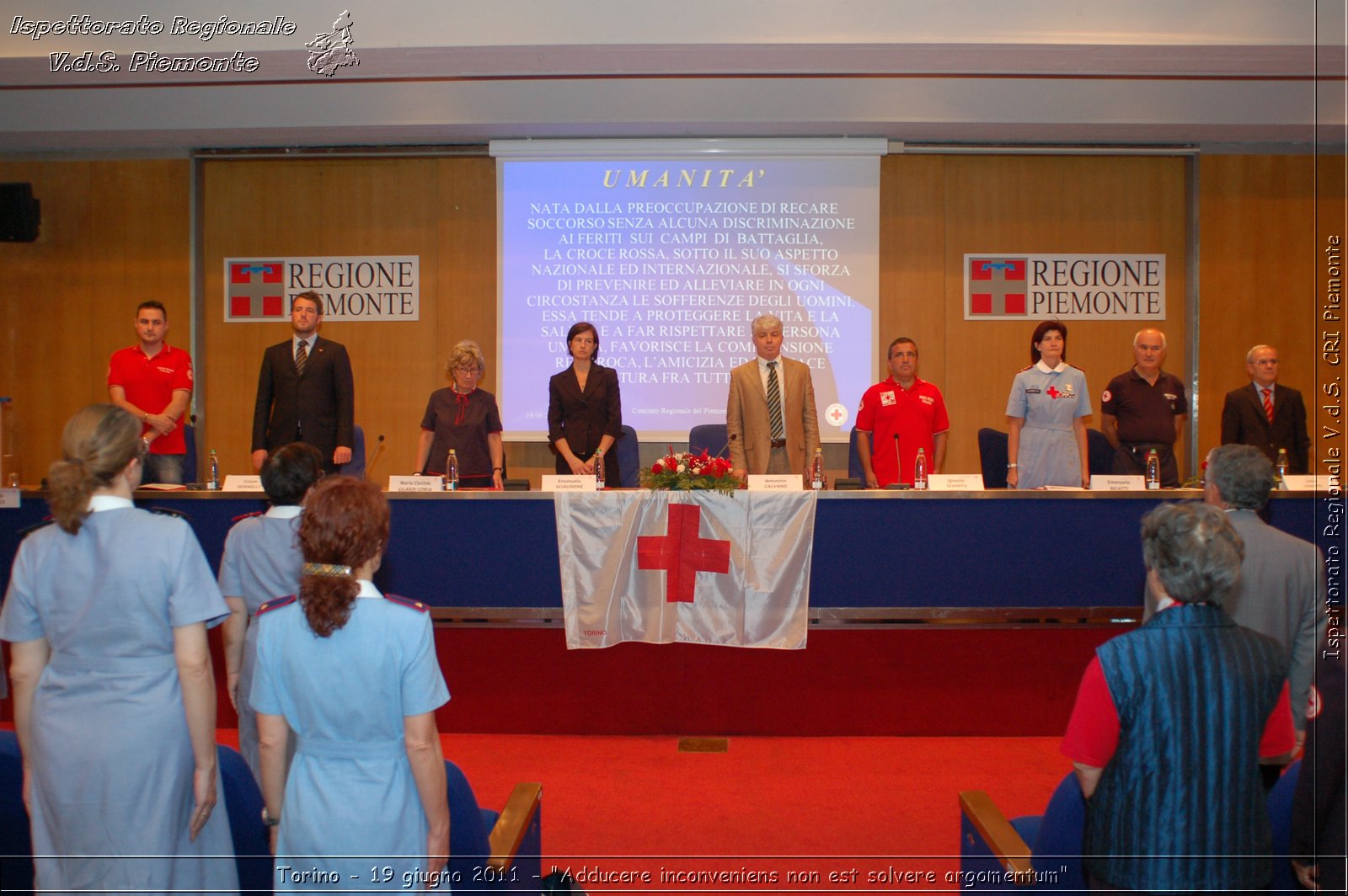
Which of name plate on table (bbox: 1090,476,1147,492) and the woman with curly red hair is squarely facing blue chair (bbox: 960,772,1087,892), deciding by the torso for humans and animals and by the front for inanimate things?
the name plate on table

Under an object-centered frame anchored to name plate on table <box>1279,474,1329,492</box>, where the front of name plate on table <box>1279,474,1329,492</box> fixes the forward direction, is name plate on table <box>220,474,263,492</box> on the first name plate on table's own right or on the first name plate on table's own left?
on the first name plate on table's own right

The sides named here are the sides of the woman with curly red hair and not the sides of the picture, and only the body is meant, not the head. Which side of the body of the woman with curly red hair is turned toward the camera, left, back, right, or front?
back

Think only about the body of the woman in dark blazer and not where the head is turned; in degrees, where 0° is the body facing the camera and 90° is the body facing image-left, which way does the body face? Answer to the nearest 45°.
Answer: approximately 0°

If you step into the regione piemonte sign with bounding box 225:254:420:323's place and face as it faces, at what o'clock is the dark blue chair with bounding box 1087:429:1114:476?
The dark blue chair is roughly at 10 o'clock from the regione piemonte sign.

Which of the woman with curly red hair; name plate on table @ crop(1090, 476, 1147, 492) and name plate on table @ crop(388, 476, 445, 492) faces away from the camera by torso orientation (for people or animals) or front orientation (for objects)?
the woman with curly red hair

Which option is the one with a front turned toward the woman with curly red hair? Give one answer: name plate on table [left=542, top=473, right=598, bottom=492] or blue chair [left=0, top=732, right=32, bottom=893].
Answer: the name plate on table

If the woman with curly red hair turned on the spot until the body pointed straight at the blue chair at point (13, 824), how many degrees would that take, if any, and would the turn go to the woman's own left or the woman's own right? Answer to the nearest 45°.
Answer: approximately 45° to the woman's own left

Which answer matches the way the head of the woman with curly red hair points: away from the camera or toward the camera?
away from the camera

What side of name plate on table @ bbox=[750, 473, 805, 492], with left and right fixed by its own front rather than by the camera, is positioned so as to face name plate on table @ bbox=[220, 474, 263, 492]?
right
